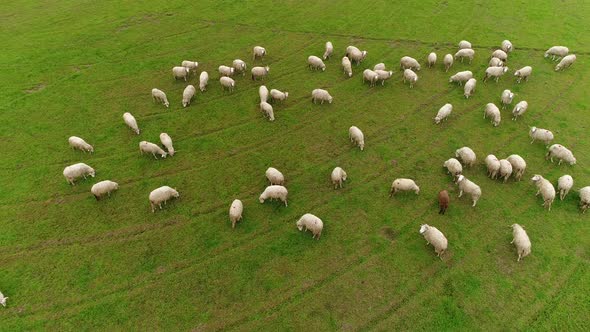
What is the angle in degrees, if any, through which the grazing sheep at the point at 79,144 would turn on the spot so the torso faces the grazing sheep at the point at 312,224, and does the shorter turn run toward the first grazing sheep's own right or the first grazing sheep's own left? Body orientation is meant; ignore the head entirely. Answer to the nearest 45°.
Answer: approximately 45° to the first grazing sheep's own right

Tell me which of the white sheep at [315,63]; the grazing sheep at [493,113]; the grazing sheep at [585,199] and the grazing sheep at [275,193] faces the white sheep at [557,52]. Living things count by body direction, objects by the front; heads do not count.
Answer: the white sheep at [315,63]

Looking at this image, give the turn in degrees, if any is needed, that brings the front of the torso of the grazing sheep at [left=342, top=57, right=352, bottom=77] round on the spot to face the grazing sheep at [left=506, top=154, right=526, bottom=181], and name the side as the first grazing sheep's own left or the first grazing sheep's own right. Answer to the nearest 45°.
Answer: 0° — it already faces it

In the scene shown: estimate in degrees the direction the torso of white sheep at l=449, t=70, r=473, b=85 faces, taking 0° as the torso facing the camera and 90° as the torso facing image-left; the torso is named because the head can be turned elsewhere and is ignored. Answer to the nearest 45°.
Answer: approximately 90°

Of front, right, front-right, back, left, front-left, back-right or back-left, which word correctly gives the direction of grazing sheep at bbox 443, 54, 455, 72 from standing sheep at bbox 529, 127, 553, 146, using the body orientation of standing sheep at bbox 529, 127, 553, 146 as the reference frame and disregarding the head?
front-right

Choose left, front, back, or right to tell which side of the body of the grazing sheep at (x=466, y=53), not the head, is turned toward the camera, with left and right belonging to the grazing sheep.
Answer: left

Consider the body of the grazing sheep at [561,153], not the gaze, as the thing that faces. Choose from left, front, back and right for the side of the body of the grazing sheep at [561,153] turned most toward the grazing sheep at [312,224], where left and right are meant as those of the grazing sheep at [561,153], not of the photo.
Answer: right
